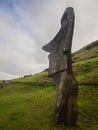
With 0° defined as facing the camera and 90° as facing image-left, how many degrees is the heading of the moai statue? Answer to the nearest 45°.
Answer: approximately 90°
